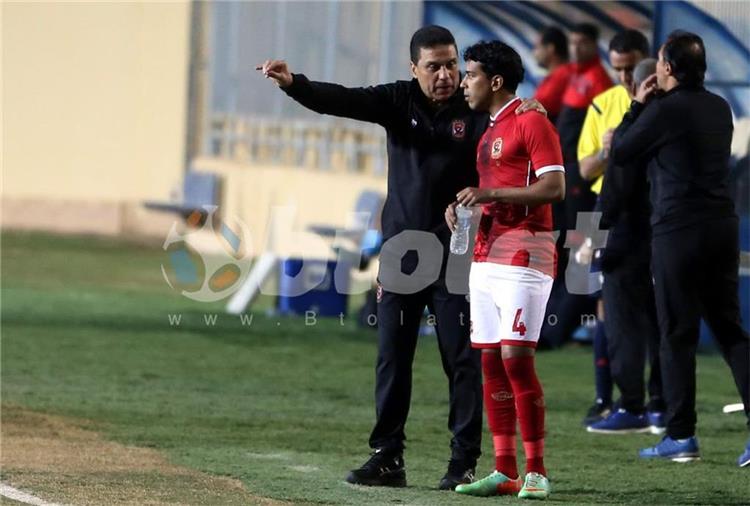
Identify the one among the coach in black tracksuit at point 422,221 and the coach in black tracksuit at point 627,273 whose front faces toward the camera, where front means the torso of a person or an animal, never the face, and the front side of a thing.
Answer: the coach in black tracksuit at point 422,221

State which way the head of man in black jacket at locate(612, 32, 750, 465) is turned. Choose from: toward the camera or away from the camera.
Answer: away from the camera

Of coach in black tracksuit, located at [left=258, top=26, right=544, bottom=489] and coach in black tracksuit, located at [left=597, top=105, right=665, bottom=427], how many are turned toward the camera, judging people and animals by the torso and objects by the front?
1

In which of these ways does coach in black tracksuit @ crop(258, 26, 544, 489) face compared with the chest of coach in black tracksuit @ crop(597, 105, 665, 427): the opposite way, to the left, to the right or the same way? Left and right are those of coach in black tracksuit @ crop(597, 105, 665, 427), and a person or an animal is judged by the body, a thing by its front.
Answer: to the left

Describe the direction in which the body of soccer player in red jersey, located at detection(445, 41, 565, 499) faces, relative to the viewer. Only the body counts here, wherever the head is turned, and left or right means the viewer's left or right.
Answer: facing the viewer and to the left of the viewer

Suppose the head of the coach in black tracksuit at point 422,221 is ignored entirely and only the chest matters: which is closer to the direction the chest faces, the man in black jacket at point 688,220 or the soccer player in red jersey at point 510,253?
the soccer player in red jersey

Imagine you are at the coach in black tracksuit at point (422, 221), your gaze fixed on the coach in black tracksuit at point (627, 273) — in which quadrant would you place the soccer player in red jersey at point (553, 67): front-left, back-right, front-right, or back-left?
front-left

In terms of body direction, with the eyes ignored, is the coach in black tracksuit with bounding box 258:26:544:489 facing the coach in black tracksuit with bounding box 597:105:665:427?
no

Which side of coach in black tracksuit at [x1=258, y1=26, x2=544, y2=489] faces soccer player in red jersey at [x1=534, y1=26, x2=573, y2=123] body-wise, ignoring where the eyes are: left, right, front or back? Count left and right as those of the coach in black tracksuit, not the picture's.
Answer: back

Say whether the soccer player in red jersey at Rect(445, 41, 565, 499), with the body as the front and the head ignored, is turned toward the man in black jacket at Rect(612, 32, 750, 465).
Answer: no

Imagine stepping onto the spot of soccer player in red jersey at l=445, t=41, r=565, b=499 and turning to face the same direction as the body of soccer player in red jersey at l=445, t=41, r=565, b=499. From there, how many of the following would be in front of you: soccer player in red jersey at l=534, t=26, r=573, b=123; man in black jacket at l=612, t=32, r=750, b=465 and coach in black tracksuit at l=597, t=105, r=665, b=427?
0

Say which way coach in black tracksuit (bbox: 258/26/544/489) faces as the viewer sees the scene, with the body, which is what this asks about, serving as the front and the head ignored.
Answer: toward the camera
